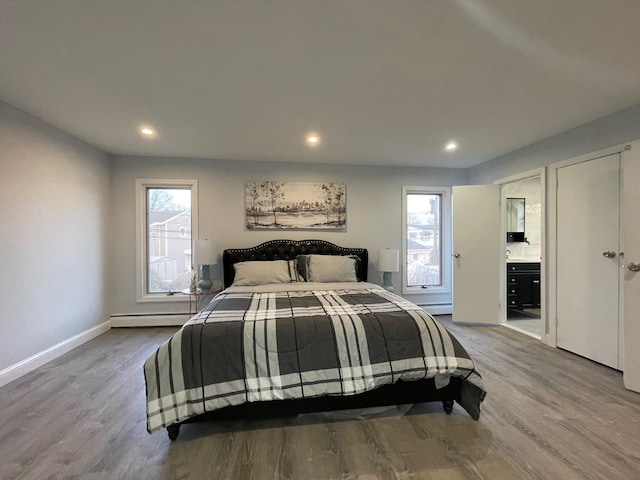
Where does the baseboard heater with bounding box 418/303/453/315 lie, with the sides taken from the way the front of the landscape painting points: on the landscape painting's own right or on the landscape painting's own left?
on the landscape painting's own left

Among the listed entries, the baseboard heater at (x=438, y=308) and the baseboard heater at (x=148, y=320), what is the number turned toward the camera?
2

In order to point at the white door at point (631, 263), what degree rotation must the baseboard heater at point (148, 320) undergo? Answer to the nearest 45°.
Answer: approximately 45° to its left

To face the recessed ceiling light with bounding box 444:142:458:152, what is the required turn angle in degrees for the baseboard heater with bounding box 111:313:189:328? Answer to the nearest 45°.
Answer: approximately 45° to its left

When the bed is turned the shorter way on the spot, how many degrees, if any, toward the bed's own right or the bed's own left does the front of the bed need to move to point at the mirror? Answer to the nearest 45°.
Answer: approximately 135° to the bed's own left

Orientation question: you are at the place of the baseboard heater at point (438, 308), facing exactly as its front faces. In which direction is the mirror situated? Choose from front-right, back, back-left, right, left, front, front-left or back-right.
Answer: back-left

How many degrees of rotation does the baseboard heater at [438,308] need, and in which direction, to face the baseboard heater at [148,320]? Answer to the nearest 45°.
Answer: approximately 45° to its right

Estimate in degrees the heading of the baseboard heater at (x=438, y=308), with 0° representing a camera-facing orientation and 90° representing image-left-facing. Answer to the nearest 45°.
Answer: approximately 0°
